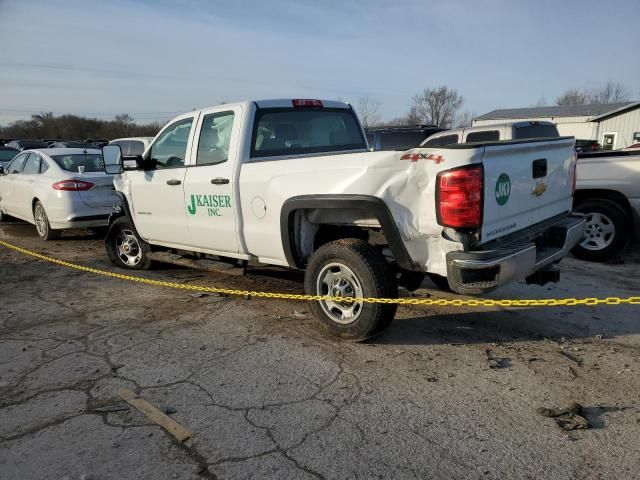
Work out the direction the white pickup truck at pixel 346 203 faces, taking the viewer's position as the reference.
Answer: facing away from the viewer and to the left of the viewer

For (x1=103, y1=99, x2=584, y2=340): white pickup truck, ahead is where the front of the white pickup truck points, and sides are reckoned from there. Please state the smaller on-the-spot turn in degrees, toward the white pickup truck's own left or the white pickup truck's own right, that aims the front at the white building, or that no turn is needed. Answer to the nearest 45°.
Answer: approximately 90° to the white pickup truck's own right

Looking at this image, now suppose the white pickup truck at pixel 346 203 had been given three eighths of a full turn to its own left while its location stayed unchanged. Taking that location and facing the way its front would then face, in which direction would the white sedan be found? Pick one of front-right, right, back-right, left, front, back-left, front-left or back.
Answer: back-right

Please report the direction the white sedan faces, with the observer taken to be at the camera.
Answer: facing away from the viewer and to the left of the viewer
